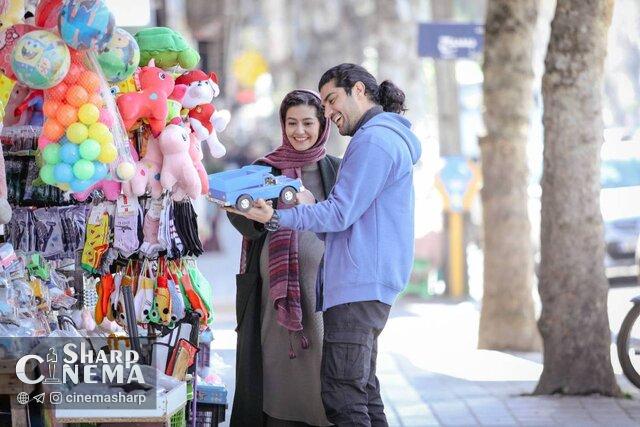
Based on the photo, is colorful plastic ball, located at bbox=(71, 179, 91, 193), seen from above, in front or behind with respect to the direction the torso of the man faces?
in front

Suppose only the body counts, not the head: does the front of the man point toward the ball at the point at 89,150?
yes

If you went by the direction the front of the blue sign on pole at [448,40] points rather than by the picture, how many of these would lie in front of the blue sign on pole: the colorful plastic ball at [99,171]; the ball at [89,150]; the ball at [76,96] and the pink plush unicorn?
4

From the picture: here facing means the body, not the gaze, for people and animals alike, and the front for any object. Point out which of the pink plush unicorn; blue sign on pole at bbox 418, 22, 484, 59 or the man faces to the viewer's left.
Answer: the man

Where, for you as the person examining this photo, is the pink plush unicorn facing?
facing to the right of the viewer

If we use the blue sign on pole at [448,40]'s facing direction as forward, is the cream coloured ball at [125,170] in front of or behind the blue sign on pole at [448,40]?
in front

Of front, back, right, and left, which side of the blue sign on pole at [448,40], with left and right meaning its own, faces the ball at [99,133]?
front

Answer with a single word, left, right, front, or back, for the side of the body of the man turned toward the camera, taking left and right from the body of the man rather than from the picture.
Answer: left

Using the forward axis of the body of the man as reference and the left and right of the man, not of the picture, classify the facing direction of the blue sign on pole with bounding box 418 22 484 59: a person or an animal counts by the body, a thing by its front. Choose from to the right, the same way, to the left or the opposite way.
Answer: to the left

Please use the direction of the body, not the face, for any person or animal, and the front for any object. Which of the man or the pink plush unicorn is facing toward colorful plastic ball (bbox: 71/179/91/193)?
the man

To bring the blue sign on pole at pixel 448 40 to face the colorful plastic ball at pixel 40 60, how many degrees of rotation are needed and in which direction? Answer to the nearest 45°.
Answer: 0° — it already faces it

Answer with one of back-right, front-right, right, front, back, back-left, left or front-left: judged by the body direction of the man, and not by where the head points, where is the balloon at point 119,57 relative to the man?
front

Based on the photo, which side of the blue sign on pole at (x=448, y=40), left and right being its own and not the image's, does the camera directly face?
front

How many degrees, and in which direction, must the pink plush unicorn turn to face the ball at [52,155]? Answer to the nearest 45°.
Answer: approximately 135° to its right

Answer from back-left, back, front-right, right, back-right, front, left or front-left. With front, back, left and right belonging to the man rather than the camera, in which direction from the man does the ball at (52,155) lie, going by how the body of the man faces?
front

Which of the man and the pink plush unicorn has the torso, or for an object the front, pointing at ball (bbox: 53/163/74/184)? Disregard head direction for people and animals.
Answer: the man

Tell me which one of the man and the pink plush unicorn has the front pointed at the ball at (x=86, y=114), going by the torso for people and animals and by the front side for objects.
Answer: the man
